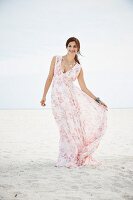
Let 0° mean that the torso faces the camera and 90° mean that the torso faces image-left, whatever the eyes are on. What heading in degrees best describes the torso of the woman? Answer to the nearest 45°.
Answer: approximately 0°
